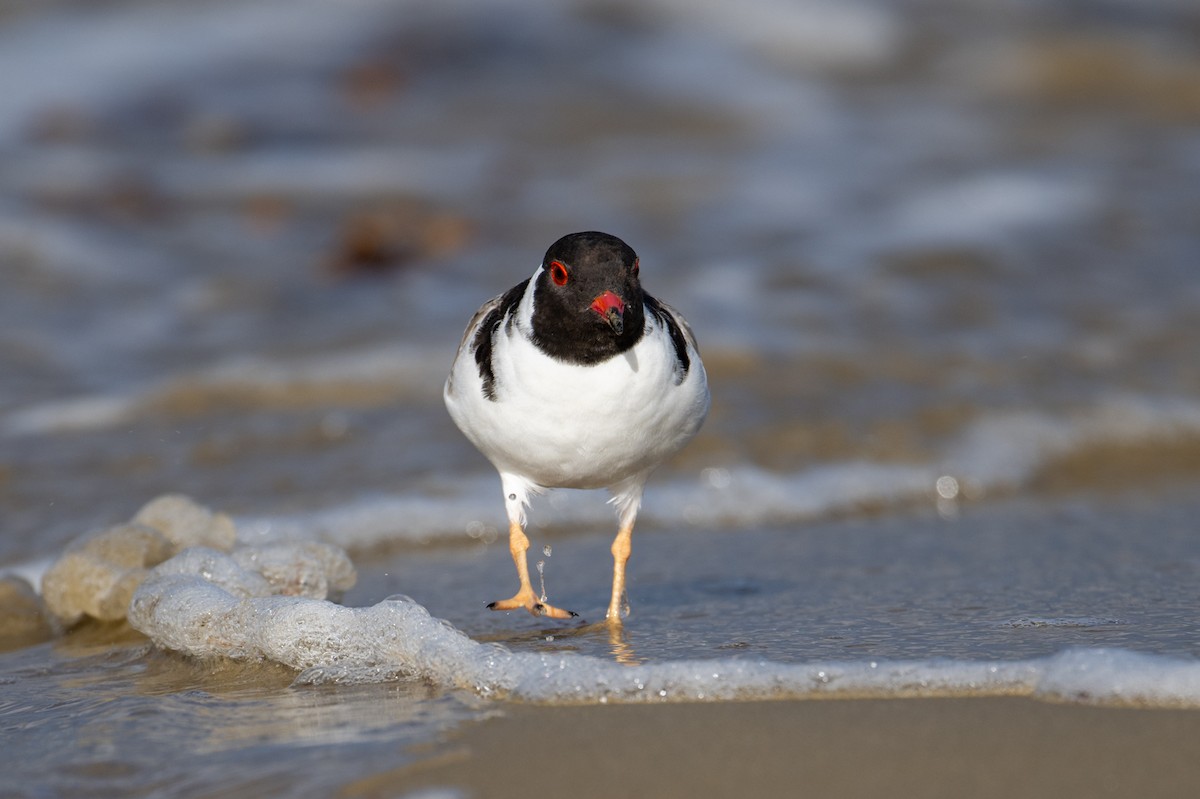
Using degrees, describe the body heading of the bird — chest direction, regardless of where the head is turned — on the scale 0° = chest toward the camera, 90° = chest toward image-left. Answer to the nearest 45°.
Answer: approximately 0°
